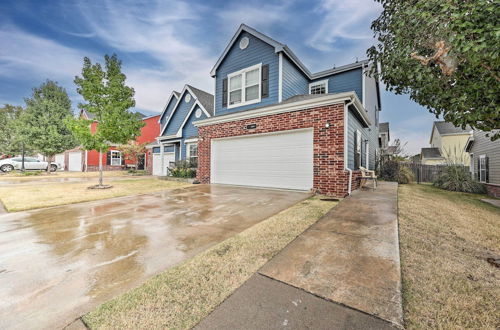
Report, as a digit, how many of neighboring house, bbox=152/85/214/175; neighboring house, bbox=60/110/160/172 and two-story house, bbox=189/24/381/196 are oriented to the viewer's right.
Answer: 0

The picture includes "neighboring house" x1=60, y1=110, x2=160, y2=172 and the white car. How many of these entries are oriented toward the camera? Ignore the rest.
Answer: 1

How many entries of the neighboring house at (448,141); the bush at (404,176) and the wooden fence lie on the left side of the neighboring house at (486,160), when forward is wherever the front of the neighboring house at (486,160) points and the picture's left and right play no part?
0

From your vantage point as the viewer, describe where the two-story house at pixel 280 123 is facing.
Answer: facing the viewer and to the left of the viewer

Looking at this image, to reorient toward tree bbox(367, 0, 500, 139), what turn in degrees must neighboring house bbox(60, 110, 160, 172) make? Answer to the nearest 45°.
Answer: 0° — it already faces it

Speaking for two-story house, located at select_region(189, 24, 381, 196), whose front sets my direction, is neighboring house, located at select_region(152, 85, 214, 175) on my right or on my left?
on my right

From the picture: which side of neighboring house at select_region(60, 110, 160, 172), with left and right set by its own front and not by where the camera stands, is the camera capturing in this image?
front

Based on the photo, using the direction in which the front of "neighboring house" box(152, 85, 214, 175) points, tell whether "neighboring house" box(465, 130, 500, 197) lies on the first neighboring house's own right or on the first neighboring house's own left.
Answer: on the first neighboring house's own left

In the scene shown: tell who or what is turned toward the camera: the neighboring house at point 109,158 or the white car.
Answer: the neighboring house

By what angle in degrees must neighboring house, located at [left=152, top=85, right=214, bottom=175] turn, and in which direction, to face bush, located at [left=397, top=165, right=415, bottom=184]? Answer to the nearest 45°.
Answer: approximately 90° to its left

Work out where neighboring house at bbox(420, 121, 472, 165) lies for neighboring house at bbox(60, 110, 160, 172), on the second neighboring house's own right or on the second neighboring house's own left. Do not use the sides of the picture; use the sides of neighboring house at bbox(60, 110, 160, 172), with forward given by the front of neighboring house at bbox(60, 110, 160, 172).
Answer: on the second neighboring house's own left
